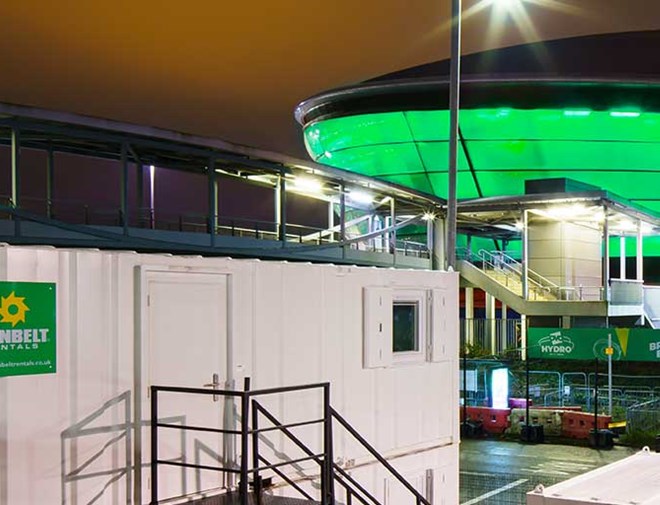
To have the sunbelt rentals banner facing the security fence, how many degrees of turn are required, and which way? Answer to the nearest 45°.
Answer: approximately 90° to its left

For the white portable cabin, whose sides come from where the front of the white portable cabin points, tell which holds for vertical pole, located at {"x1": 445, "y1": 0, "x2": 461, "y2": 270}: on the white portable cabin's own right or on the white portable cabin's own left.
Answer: on the white portable cabin's own left

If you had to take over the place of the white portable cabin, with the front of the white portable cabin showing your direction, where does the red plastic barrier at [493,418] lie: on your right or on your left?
on your left

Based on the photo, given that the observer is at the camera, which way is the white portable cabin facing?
facing the viewer and to the right of the viewer

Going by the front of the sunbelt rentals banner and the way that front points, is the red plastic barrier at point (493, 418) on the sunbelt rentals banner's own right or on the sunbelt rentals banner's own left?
on the sunbelt rentals banner's own left

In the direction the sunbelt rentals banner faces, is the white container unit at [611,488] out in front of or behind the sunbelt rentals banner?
in front

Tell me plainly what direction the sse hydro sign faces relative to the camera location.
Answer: facing the viewer

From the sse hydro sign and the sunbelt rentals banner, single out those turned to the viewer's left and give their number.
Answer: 0

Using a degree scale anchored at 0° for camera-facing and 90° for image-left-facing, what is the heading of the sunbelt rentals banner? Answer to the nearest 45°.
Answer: approximately 315°
